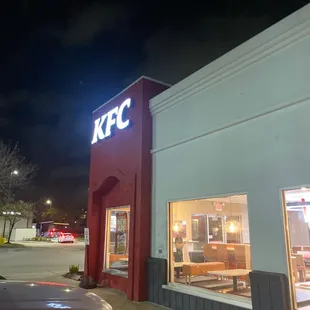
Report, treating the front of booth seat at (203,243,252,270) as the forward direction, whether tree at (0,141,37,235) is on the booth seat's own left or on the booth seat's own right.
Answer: on the booth seat's own right

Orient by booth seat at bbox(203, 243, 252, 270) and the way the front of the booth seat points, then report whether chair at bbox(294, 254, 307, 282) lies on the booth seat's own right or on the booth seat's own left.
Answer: on the booth seat's own left
